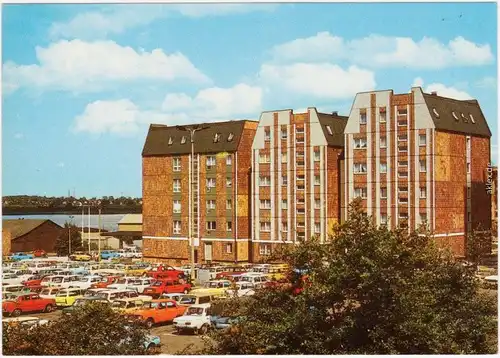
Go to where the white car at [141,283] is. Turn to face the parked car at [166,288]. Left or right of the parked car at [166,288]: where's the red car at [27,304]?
right

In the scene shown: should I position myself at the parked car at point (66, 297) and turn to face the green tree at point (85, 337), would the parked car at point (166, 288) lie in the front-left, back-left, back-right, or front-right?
back-left

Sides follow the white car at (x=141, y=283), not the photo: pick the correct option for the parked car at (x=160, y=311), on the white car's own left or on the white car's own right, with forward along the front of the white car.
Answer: on the white car's own left

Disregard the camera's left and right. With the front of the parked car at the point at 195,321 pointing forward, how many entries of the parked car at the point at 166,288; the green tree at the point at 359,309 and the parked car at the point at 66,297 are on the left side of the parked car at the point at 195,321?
1

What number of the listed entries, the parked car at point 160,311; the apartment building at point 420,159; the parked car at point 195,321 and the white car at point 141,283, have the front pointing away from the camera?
0

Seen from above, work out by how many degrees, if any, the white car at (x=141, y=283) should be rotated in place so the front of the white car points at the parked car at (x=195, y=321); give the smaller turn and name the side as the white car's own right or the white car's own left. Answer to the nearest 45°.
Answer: approximately 45° to the white car's own left

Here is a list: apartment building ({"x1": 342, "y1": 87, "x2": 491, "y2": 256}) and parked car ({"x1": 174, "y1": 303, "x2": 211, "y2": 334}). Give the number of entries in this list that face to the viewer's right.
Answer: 0

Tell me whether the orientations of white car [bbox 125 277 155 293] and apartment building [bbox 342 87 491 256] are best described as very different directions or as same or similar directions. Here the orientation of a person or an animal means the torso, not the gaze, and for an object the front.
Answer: same or similar directions

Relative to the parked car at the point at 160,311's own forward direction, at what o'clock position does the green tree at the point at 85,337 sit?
The green tree is roughly at 11 o'clock from the parked car.

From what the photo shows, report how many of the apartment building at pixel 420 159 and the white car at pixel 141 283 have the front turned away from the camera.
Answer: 0

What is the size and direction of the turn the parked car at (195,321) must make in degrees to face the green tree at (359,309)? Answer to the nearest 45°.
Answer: approximately 90° to its left

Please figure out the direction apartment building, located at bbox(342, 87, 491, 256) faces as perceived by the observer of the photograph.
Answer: facing the viewer and to the left of the viewer
